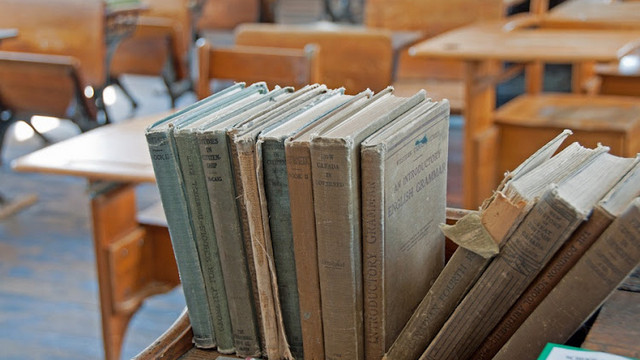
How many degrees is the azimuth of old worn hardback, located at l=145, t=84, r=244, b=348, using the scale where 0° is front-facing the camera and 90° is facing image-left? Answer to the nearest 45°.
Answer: approximately 315°

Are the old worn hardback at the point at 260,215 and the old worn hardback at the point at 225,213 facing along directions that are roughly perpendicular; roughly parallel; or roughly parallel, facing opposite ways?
roughly parallel

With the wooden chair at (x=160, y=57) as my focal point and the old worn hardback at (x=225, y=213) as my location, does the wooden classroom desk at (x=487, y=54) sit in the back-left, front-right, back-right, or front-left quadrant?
front-right

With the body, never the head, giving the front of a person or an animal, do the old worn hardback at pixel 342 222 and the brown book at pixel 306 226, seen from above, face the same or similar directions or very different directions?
same or similar directions

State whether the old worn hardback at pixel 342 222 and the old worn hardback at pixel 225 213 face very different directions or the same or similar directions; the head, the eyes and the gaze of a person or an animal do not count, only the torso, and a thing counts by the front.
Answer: same or similar directions
